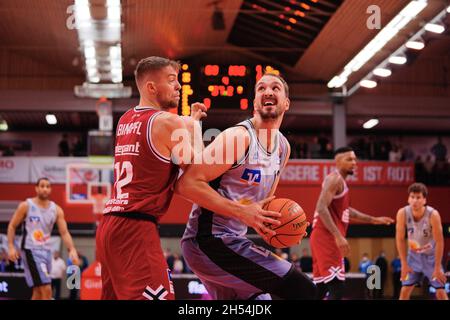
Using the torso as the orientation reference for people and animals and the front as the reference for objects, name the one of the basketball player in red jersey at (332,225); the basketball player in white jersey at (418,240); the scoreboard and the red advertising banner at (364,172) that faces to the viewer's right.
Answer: the basketball player in red jersey

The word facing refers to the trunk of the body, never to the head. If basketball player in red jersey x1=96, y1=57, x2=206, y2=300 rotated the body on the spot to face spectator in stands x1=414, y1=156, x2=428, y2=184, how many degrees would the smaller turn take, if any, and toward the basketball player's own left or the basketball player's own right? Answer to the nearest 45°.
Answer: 0° — they already face them

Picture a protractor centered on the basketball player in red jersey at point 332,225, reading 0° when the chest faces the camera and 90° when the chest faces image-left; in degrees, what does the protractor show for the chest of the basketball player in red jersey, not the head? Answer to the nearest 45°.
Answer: approximately 270°

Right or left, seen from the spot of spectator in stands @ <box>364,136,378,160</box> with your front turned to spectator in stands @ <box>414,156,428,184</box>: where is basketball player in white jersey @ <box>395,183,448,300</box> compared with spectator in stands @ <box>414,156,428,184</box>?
right

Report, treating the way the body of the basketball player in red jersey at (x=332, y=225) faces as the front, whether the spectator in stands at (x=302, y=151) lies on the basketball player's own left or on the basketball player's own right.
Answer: on the basketball player's own left

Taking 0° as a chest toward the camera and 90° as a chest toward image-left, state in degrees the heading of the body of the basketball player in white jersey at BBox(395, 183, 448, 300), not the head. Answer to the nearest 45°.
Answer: approximately 0°

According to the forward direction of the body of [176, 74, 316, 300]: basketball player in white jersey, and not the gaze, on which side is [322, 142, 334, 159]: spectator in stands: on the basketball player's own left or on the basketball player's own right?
on the basketball player's own left
